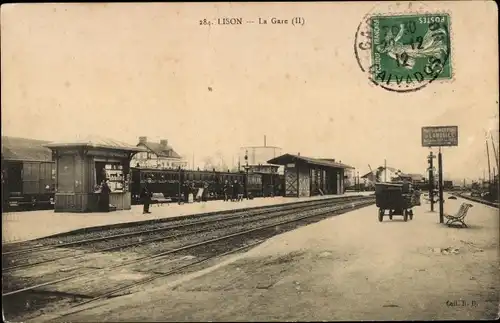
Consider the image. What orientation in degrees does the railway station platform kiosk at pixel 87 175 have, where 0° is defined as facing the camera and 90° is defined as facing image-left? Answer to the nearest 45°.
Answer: approximately 315°

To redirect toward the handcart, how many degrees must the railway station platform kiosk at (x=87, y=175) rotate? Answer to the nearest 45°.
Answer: approximately 45° to its left

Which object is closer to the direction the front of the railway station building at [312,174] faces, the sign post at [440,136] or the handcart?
the sign post

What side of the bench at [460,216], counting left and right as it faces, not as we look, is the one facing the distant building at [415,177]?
right

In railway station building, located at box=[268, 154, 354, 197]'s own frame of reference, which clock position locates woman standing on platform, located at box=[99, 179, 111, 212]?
The woman standing on platform is roughly at 4 o'clock from the railway station building.

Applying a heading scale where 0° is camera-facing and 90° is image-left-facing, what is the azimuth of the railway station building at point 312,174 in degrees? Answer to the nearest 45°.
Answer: approximately 315°

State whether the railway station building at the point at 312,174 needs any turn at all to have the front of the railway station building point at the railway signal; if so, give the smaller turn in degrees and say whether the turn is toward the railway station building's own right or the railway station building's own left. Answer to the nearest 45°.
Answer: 0° — it already faces it
